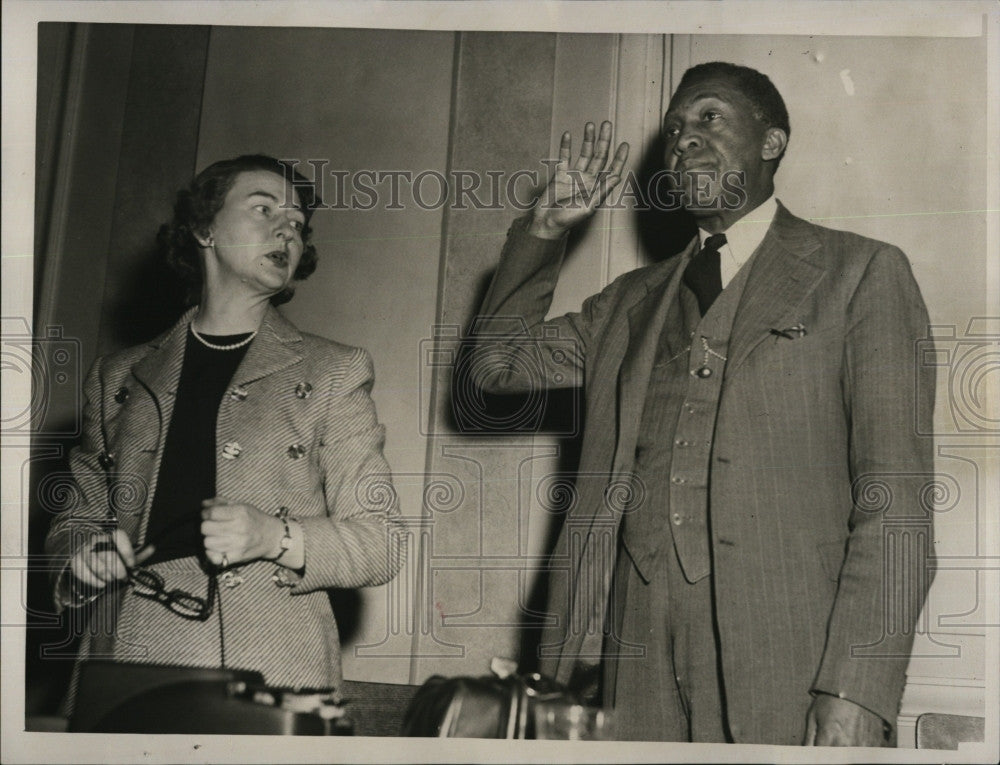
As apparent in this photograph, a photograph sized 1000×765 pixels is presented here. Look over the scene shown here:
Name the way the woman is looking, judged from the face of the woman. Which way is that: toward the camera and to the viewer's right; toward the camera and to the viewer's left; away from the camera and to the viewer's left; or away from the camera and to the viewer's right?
toward the camera and to the viewer's right

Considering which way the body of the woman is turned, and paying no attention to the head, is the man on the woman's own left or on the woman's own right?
on the woman's own left

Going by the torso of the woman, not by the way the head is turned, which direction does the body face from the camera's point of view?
toward the camera

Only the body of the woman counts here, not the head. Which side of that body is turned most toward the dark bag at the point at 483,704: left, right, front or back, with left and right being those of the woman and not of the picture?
left

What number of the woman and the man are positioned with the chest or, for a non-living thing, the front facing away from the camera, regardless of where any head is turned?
0

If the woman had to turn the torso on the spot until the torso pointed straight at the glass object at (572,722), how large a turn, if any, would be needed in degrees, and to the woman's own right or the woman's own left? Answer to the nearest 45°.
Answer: approximately 90° to the woman's own left

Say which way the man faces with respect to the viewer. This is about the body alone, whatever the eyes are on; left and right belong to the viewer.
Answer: facing the viewer and to the left of the viewer

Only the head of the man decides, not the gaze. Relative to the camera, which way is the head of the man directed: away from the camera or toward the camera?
toward the camera
